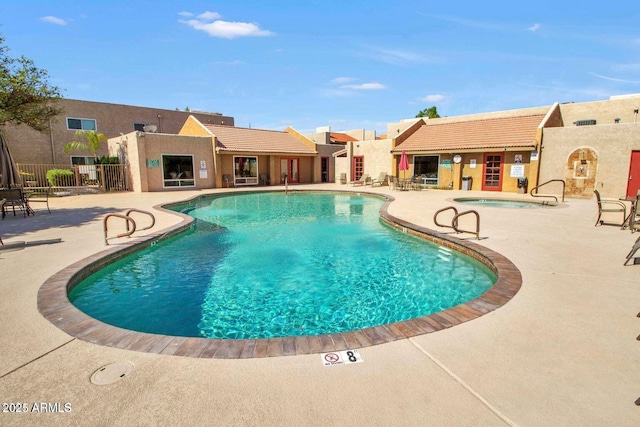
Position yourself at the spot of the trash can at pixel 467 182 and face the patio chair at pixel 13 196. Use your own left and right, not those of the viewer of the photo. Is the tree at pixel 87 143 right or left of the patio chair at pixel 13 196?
right

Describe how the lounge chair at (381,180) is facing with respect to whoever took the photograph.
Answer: facing the viewer and to the left of the viewer

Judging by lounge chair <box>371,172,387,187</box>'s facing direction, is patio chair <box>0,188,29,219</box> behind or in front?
in front

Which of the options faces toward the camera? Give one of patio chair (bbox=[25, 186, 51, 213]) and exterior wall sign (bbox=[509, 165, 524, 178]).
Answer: the exterior wall sign

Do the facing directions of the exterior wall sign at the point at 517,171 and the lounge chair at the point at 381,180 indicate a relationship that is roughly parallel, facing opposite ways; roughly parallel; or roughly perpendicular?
roughly parallel

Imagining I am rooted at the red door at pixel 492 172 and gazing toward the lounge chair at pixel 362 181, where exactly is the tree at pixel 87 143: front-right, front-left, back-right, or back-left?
front-left

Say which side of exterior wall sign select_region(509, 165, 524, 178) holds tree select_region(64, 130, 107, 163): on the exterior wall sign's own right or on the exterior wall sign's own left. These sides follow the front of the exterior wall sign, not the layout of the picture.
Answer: on the exterior wall sign's own right

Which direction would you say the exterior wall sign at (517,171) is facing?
toward the camera

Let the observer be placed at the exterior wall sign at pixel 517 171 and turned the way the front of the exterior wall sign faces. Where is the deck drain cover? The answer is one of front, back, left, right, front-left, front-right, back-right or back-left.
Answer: front

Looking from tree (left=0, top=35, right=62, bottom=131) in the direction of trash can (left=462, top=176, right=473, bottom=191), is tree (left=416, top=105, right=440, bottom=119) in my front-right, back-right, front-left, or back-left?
front-left

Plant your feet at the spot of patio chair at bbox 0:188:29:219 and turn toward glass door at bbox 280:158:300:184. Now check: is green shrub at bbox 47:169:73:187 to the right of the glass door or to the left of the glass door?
left

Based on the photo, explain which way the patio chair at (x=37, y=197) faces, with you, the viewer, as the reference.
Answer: facing to the left of the viewer

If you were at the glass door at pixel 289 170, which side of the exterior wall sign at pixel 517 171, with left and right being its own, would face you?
right

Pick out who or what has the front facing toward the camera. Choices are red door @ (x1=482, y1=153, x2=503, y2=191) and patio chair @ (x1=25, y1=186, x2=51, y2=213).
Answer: the red door

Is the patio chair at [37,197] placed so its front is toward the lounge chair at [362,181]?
no
